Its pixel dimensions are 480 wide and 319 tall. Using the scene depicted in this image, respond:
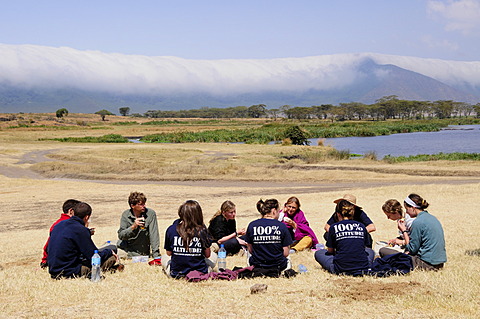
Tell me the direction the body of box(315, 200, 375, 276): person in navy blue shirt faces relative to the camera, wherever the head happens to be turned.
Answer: away from the camera

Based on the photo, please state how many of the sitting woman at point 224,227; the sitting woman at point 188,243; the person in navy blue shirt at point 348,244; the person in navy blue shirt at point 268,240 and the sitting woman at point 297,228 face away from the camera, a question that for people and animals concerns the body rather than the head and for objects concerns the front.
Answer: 3

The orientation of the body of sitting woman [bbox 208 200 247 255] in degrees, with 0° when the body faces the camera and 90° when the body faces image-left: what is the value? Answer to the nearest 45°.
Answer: approximately 315°

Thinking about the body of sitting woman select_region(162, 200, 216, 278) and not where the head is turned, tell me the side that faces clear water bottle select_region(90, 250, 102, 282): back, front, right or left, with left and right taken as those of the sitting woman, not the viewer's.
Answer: left

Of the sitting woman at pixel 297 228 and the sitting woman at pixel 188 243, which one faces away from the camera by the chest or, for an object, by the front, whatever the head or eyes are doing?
the sitting woman at pixel 188 243

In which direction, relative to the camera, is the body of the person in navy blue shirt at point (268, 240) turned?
away from the camera

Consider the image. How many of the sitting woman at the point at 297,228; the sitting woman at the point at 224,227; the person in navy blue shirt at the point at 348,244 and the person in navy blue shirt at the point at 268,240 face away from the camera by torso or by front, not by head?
2

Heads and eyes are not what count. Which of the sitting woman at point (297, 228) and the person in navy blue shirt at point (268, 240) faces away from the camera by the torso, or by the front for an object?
the person in navy blue shirt

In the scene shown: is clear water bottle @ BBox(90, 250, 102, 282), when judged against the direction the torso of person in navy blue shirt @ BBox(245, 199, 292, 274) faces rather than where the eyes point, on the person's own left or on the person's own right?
on the person's own left

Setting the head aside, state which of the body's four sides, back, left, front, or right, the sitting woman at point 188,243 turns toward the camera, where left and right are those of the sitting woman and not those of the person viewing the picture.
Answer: back

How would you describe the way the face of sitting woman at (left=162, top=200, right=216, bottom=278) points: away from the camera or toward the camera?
away from the camera

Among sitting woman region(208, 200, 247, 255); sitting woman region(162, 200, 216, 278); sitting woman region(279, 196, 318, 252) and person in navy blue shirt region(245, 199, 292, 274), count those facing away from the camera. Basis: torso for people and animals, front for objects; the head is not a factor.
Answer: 2

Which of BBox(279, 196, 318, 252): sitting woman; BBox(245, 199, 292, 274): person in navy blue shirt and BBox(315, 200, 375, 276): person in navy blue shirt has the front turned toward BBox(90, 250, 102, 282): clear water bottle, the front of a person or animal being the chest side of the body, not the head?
the sitting woman

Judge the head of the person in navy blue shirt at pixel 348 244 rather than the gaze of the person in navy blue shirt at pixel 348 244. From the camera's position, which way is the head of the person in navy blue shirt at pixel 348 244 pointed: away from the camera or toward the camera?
away from the camera
